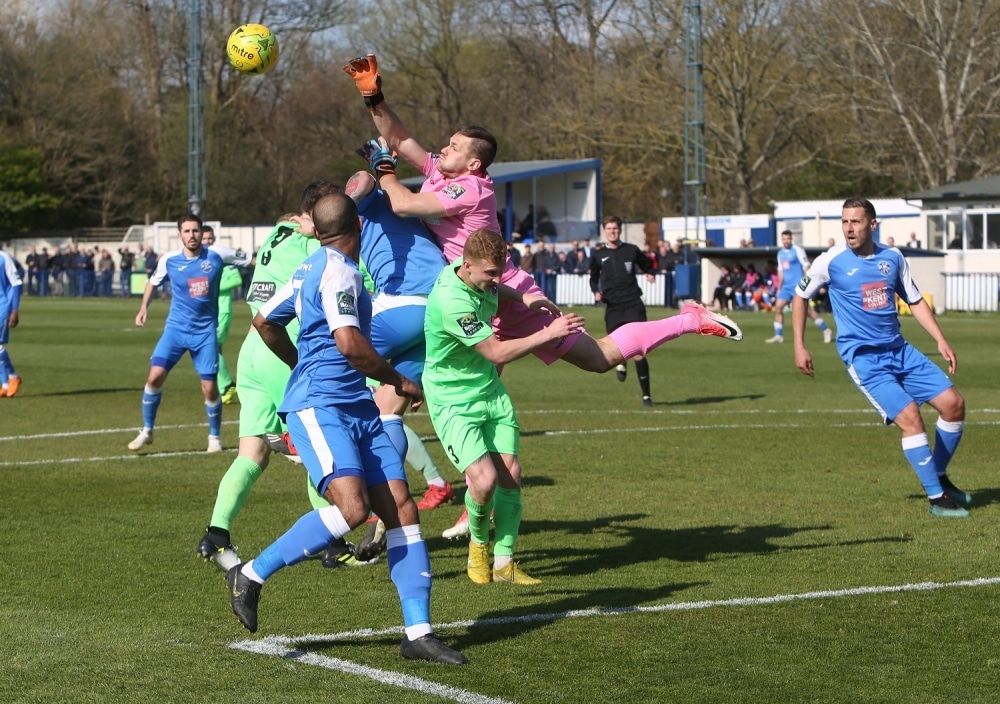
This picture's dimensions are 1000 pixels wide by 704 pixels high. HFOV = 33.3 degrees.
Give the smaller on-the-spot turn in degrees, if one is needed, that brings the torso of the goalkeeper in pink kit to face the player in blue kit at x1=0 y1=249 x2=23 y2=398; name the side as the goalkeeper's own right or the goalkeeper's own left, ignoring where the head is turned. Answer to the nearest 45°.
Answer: approximately 45° to the goalkeeper's own right

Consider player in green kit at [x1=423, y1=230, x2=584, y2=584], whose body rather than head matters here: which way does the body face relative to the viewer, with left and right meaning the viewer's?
facing the viewer and to the right of the viewer

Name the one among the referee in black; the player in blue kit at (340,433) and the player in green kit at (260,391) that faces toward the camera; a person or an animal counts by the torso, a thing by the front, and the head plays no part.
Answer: the referee in black

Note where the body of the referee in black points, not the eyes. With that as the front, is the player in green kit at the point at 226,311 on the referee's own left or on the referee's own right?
on the referee's own right

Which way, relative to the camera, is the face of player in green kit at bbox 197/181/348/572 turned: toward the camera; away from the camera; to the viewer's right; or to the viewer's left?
away from the camera

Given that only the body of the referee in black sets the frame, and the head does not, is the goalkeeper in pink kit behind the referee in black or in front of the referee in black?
in front

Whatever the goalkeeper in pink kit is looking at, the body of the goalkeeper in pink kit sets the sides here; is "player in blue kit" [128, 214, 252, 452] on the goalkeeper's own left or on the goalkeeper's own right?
on the goalkeeper's own right

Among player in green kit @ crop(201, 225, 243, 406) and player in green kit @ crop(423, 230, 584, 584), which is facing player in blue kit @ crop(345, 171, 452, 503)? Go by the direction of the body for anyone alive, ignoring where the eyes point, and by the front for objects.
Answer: player in green kit @ crop(201, 225, 243, 406)

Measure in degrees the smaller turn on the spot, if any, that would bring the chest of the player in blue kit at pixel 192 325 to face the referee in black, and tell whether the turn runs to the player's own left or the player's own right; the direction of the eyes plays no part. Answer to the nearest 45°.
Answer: approximately 135° to the player's own left

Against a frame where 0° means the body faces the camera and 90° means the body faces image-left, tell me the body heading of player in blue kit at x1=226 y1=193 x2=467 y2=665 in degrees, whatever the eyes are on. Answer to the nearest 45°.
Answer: approximately 225°

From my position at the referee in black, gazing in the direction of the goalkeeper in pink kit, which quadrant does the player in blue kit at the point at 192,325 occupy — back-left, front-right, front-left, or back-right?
front-right

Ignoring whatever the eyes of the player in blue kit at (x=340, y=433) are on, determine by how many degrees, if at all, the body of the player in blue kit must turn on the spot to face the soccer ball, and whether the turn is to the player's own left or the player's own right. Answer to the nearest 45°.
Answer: approximately 45° to the player's own left

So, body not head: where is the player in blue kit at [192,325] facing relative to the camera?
toward the camera

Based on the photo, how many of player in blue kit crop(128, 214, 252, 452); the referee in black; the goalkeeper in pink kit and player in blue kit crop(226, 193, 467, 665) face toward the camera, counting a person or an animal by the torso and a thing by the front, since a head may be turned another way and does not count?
2

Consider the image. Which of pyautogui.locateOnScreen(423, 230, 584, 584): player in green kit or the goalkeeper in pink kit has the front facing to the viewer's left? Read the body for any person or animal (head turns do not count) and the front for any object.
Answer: the goalkeeper in pink kit
